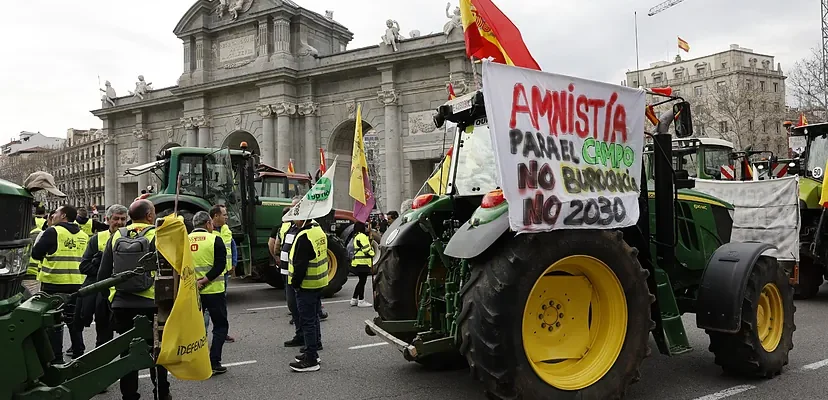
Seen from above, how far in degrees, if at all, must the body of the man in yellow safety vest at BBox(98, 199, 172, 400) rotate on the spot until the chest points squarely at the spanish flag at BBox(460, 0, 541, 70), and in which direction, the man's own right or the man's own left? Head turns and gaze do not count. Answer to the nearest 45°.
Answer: approximately 90° to the man's own right

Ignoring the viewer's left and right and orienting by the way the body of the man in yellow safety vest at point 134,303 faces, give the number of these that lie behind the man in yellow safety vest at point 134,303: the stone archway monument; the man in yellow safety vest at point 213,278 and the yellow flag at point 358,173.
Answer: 0

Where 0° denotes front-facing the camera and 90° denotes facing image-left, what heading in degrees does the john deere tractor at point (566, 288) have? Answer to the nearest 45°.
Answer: approximately 225°

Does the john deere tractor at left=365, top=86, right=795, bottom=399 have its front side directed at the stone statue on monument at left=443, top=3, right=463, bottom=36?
no

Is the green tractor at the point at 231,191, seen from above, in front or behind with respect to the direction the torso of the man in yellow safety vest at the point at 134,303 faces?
in front

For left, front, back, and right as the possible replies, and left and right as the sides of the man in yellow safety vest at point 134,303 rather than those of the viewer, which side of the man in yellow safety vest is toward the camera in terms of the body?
back

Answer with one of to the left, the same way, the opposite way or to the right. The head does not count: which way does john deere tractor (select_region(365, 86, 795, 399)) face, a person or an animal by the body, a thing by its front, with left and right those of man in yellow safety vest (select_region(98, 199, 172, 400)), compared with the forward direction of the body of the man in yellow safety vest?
to the right

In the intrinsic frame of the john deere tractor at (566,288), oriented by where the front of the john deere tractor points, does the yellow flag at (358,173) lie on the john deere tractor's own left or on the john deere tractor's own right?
on the john deere tractor's own left
